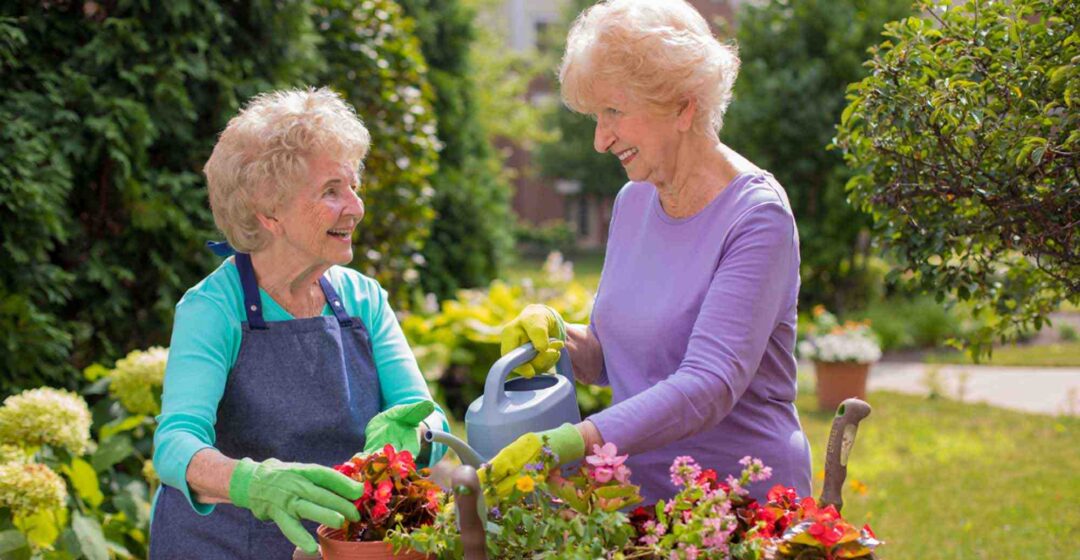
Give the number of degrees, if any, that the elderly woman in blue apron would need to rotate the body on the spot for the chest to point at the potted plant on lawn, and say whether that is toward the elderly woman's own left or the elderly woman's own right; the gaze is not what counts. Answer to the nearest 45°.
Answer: approximately 90° to the elderly woman's own left

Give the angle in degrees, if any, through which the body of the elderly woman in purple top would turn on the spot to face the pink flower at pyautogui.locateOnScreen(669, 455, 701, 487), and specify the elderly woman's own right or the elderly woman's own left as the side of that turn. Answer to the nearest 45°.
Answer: approximately 45° to the elderly woman's own left

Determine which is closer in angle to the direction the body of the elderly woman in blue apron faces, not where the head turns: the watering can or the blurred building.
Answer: the watering can

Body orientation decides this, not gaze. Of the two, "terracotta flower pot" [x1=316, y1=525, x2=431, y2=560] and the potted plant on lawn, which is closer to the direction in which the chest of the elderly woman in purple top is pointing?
the terracotta flower pot

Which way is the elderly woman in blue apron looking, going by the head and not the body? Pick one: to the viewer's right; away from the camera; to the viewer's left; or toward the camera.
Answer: to the viewer's right

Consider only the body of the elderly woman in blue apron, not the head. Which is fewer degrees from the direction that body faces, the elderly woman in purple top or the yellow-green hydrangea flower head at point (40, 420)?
the elderly woman in purple top

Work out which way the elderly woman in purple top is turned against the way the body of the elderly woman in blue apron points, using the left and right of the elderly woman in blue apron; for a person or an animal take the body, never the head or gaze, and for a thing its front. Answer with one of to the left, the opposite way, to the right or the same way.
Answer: to the right

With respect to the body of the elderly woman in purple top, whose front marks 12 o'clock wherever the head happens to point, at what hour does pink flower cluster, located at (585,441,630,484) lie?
The pink flower cluster is roughly at 11 o'clock from the elderly woman in purple top.

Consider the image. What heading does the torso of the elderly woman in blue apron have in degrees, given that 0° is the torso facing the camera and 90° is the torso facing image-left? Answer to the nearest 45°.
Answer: approximately 315°

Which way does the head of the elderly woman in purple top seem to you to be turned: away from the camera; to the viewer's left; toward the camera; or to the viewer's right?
to the viewer's left

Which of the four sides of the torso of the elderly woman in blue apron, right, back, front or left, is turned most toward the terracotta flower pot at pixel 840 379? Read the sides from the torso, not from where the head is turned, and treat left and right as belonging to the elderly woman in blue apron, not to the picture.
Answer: left

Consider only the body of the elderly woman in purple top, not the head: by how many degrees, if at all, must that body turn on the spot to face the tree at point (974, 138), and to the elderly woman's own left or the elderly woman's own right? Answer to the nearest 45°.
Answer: approximately 180°
